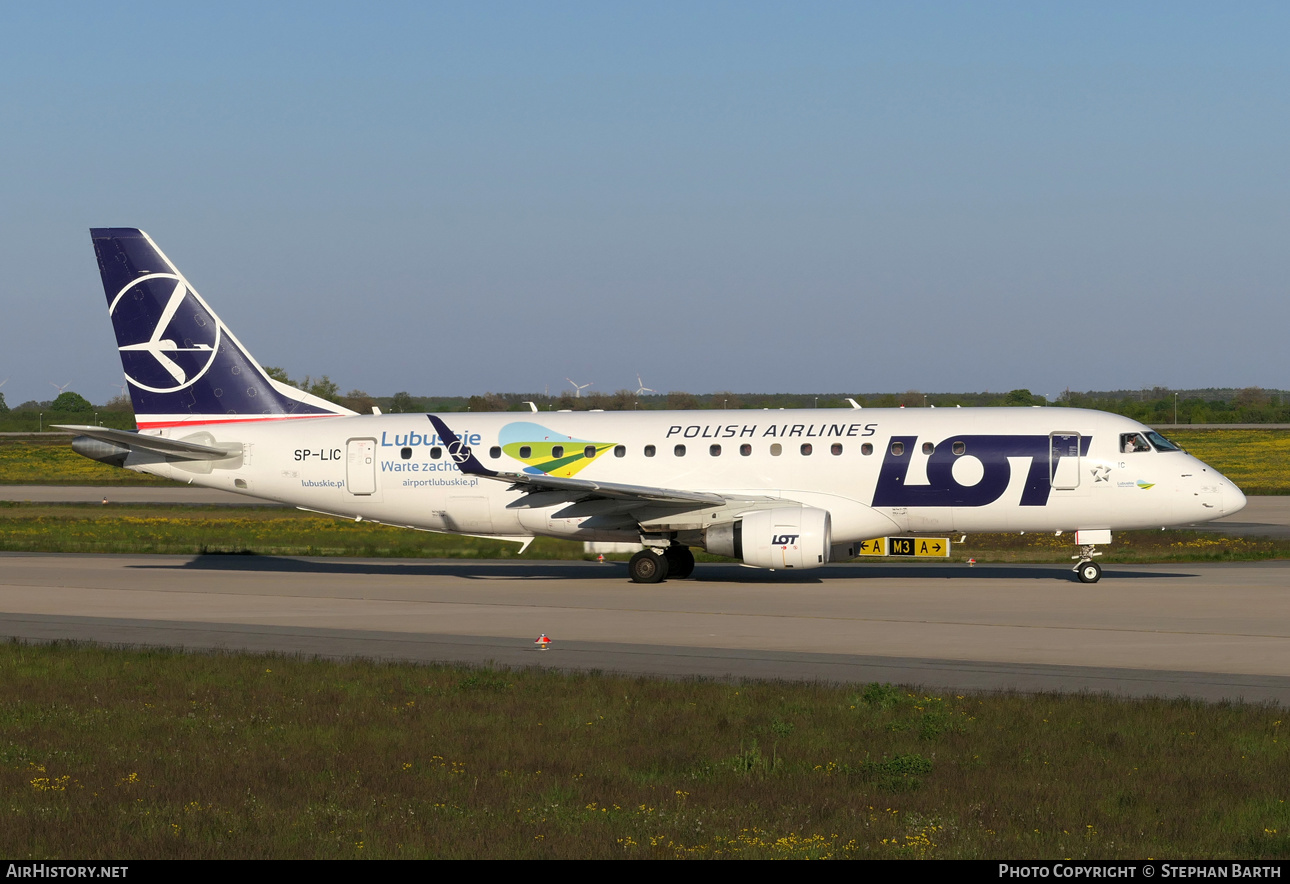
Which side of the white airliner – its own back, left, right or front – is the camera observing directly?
right
